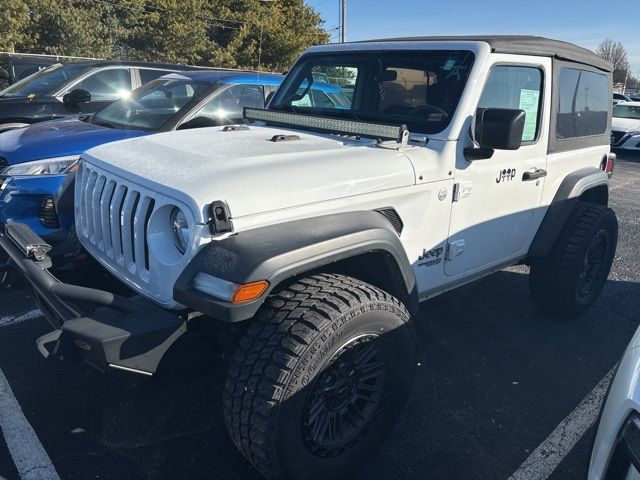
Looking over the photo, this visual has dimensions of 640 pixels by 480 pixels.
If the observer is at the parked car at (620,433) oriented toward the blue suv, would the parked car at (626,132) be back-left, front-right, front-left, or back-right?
front-right

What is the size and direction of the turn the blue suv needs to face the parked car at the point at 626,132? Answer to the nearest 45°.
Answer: approximately 180°

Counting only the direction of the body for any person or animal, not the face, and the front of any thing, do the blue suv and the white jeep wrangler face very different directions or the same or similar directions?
same or similar directions

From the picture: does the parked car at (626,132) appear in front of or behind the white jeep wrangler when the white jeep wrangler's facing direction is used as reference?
behind

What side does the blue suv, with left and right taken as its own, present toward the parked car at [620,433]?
left

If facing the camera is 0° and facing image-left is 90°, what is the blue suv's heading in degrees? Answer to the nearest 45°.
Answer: approximately 45°

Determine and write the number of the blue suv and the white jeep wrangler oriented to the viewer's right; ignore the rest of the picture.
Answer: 0

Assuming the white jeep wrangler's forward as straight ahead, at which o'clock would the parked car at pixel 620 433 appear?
The parked car is roughly at 9 o'clock from the white jeep wrangler.

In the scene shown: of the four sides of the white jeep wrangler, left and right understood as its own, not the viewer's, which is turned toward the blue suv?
right

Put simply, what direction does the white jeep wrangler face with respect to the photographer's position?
facing the viewer and to the left of the viewer

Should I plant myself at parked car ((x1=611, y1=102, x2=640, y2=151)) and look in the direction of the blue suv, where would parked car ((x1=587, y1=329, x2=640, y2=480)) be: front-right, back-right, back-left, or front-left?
front-left
